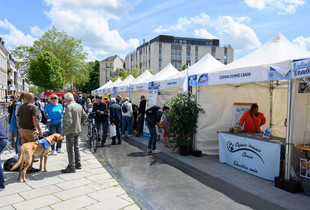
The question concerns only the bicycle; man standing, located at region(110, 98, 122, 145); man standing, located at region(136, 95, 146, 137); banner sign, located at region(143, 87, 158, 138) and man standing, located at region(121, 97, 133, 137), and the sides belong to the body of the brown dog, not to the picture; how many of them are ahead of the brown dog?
5

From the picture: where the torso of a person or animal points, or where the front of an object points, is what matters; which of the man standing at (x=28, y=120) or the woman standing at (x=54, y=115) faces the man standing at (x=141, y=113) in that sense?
the man standing at (x=28, y=120)

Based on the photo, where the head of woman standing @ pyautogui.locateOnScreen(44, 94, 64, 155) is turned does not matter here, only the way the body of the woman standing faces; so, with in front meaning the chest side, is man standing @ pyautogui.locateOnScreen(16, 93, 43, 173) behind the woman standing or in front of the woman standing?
in front

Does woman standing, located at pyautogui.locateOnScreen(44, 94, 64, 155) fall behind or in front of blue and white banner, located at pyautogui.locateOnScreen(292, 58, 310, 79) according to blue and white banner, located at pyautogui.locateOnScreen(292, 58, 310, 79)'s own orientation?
in front

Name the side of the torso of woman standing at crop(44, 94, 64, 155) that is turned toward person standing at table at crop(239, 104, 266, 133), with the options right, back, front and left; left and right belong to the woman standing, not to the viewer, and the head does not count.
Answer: left

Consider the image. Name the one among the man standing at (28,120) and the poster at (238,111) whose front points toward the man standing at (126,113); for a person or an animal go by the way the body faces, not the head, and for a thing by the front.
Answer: the man standing at (28,120)

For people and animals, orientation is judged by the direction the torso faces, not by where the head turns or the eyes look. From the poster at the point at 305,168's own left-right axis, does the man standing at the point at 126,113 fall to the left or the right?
on its right

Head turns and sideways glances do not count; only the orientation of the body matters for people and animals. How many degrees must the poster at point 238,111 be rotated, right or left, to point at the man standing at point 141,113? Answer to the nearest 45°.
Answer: approximately 90° to its right
